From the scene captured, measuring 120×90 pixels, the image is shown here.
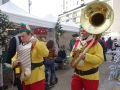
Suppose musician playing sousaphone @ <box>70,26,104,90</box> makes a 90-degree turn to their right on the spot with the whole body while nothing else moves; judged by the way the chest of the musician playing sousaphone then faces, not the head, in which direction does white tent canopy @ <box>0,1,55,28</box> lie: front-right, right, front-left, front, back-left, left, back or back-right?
front

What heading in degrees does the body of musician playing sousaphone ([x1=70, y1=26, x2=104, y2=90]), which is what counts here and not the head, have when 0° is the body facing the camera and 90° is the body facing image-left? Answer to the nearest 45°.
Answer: approximately 45°
